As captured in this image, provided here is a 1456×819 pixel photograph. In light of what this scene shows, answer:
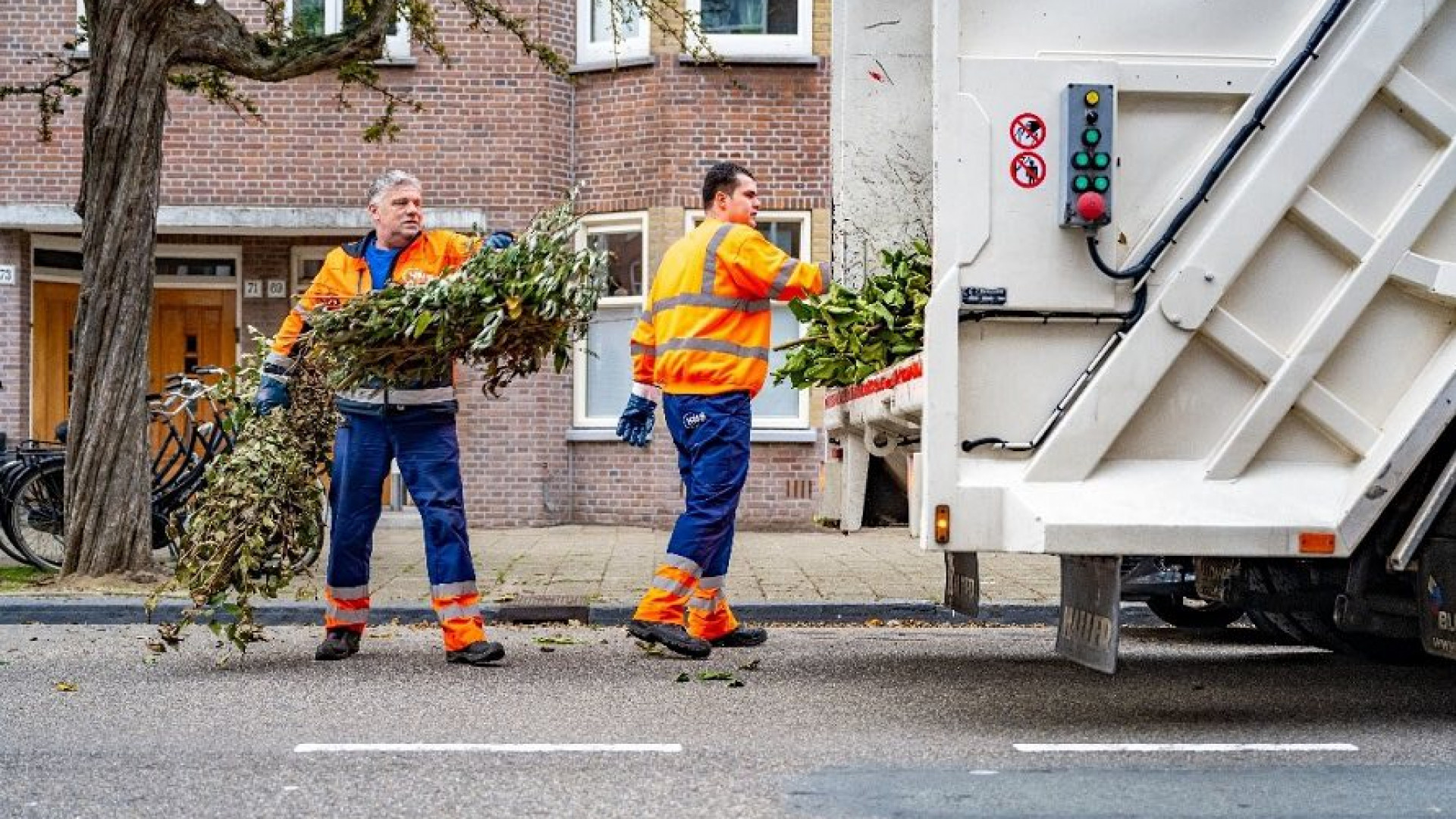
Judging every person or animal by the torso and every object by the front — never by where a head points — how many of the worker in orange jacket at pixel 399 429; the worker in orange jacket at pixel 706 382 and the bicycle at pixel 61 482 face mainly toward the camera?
1

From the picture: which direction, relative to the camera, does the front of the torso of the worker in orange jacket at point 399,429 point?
toward the camera

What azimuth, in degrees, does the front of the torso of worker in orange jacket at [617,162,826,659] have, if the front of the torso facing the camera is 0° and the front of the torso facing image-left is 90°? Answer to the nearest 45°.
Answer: approximately 225°

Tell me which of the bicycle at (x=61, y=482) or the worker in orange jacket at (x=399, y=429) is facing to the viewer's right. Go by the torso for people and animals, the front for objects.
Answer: the bicycle

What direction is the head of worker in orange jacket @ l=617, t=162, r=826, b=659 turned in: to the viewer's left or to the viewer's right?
to the viewer's right

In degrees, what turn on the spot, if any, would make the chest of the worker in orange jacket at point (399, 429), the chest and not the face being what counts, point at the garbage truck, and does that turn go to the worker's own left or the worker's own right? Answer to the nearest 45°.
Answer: approximately 45° to the worker's own left

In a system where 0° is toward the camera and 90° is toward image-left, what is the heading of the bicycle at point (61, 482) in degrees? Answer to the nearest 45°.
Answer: approximately 270°

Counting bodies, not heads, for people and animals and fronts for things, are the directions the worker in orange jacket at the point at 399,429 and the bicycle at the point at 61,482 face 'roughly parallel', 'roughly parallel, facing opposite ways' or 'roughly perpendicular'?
roughly perpendicular

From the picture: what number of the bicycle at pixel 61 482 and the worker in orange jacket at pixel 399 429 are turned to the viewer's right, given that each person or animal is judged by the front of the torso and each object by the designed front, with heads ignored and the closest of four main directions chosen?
1

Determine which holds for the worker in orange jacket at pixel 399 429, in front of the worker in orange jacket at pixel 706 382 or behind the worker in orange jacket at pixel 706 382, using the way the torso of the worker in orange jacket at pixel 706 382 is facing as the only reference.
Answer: behind

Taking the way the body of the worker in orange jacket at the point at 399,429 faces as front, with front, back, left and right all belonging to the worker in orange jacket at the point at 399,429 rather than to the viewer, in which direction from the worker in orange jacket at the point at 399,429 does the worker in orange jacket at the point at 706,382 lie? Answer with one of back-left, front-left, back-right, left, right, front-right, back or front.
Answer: left
